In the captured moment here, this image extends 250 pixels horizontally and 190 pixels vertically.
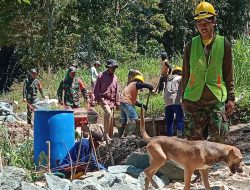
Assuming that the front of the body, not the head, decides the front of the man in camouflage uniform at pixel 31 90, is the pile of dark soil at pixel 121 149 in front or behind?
in front

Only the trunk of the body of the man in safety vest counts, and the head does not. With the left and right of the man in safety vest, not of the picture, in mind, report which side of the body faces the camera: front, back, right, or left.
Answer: front

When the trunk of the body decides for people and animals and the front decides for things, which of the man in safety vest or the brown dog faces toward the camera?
the man in safety vest

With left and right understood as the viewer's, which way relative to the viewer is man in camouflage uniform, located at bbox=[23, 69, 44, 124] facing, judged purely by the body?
facing the viewer and to the right of the viewer
